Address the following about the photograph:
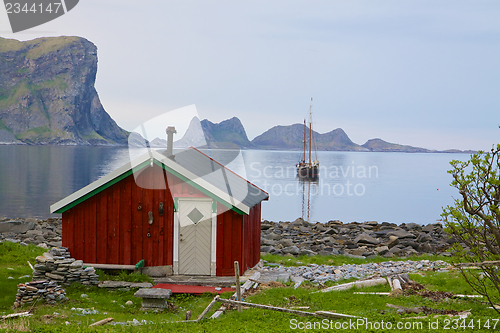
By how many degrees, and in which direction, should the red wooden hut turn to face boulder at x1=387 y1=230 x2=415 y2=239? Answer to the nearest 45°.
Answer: approximately 135° to its left

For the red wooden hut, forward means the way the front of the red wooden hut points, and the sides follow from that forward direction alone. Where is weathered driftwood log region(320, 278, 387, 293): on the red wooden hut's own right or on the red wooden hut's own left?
on the red wooden hut's own left

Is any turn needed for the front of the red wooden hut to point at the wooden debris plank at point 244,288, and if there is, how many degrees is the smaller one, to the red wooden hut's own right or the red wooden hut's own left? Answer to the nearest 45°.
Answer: approximately 45° to the red wooden hut's own left

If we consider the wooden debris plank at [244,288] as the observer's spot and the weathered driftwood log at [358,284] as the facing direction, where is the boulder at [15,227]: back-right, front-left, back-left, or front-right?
back-left

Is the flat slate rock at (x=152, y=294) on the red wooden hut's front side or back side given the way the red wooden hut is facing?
on the front side

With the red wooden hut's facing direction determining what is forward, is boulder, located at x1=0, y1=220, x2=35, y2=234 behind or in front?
behind

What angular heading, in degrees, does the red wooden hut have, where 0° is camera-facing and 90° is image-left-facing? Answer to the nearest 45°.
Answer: approximately 0°
